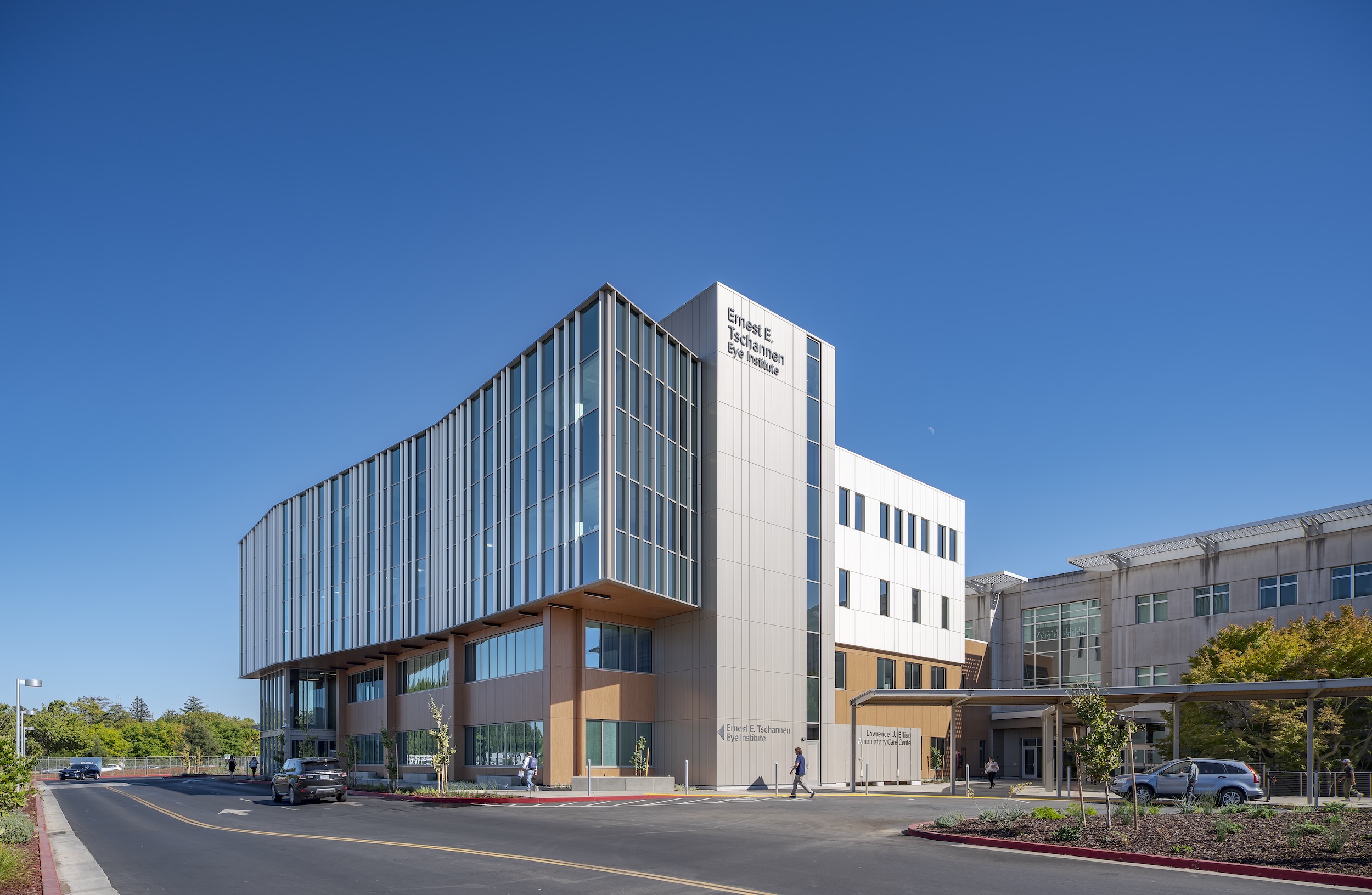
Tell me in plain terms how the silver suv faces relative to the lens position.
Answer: facing to the left of the viewer

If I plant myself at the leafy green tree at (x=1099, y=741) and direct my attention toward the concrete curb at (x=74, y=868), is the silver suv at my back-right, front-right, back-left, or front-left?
back-right
